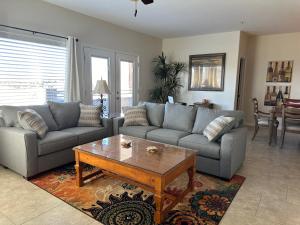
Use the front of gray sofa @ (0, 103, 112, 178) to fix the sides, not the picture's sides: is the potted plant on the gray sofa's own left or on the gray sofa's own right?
on the gray sofa's own left

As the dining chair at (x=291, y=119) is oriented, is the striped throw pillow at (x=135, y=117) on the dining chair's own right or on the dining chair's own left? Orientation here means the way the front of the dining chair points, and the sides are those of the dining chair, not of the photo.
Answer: on the dining chair's own left

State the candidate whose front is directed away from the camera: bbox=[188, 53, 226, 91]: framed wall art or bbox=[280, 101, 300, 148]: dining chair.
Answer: the dining chair

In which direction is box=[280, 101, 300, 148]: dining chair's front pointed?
away from the camera

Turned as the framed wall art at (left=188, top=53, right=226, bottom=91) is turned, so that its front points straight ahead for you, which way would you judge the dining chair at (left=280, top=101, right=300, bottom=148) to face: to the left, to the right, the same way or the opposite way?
the opposite way

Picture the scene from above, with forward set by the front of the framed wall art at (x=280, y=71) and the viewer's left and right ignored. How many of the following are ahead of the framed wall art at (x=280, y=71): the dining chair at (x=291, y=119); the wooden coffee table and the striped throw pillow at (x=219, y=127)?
3

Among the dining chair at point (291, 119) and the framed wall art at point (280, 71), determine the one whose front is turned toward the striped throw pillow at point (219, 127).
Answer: the framed wall art

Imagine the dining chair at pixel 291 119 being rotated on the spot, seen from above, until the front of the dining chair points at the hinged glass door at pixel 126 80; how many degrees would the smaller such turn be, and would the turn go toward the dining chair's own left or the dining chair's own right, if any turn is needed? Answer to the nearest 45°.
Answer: approximately 90° to the dining chair's own left

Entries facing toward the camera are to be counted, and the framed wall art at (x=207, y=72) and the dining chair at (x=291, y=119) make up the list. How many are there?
1

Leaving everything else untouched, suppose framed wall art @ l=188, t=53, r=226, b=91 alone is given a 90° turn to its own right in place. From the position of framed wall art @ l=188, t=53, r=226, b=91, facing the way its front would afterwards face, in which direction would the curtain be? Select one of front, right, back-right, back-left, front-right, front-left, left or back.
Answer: front-left

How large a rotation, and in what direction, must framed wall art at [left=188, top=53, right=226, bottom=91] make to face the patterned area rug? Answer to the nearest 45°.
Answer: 0° — it already faces it

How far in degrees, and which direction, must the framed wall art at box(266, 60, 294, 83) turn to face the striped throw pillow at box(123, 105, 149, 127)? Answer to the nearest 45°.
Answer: approximately 45° to its right

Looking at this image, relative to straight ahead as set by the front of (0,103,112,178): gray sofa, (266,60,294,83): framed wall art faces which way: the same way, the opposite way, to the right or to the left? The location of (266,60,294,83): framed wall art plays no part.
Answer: to the right

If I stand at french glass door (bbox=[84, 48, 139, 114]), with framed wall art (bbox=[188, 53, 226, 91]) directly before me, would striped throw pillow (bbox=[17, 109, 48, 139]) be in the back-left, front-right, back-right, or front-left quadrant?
back-right

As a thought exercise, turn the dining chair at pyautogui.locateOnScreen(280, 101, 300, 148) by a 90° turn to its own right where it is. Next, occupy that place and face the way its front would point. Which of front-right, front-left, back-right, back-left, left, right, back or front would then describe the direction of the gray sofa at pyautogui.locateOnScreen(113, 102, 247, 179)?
back-right
